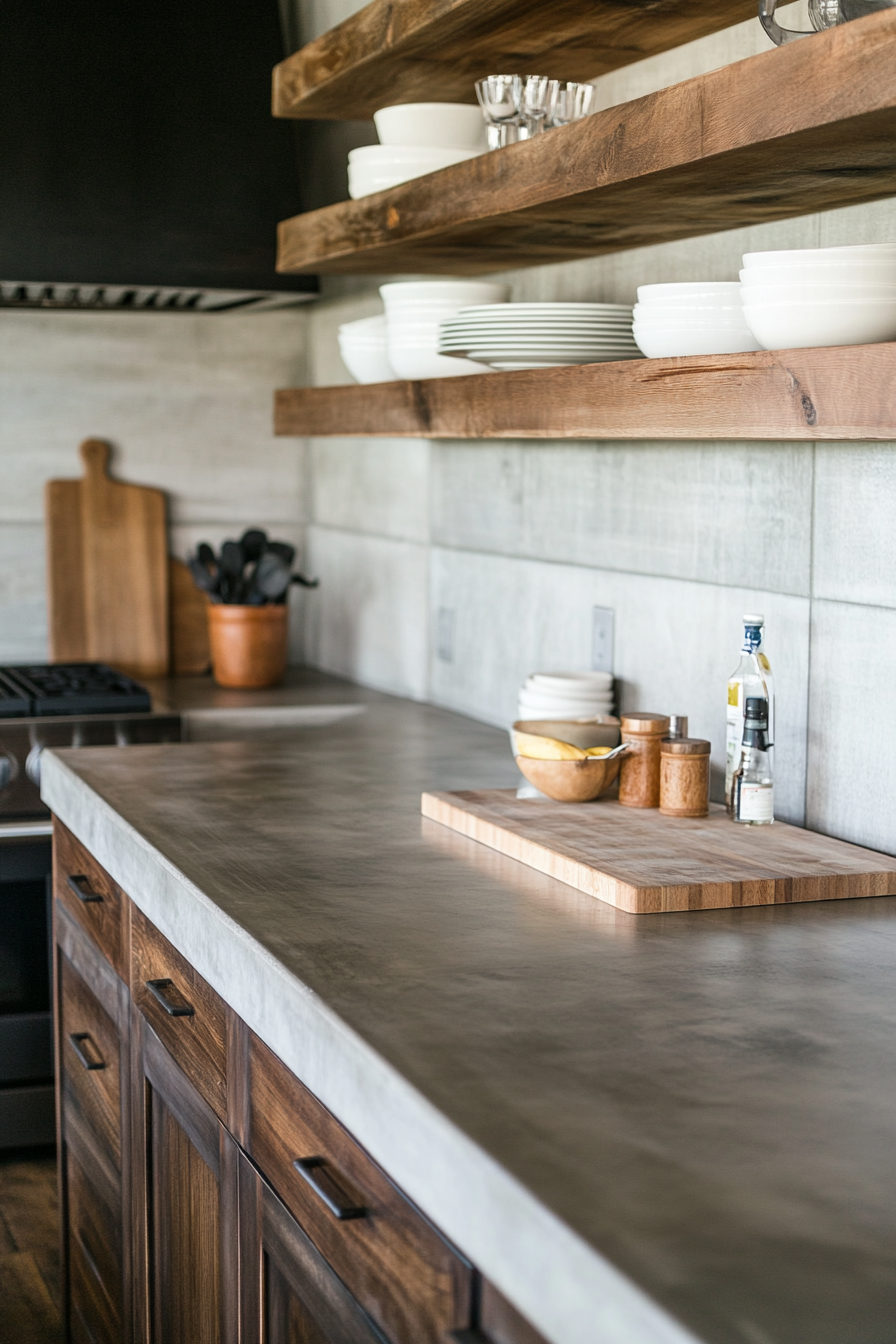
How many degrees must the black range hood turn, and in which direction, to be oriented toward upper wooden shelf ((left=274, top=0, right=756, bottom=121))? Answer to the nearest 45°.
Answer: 0° — it already faces it

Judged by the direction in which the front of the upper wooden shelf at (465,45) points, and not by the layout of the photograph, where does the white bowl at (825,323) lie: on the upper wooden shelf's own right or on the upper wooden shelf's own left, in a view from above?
on the upper wooden shelf's own left

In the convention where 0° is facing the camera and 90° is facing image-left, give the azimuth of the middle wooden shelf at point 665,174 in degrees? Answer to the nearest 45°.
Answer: approximately 45°

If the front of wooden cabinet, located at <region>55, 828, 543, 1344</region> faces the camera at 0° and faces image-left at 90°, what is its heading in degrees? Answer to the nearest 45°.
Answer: approximately 45°

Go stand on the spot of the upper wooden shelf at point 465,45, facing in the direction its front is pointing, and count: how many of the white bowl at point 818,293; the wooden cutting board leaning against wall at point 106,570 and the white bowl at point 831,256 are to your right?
1

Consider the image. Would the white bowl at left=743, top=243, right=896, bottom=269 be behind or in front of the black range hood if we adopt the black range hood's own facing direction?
in front

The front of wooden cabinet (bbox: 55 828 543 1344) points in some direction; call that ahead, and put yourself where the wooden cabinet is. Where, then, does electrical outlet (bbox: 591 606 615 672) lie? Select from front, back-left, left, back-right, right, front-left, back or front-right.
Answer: back

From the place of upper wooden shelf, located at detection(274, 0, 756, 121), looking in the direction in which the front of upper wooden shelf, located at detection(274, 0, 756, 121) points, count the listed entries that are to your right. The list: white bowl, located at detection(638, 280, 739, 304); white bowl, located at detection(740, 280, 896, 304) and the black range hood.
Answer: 1

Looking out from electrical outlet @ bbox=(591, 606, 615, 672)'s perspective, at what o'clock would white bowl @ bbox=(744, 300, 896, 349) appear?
The white bowl is roughly at 10 o'clock from the electrical outlet.
